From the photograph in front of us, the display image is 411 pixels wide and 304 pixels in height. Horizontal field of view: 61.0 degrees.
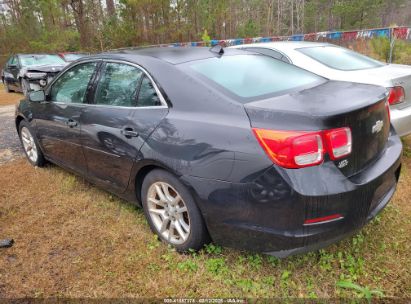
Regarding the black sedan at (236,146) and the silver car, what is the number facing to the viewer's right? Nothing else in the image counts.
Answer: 0

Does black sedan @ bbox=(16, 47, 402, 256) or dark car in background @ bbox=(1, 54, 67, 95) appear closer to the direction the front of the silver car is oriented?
the dark car in background

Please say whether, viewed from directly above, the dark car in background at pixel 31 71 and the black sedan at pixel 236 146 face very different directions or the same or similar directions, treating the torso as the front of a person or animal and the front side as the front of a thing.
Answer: very different directions

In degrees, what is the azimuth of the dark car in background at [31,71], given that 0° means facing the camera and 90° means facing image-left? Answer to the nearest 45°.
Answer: approximately 315°

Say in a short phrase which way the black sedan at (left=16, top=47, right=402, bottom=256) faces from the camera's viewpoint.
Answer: facing away from the viewer and to the left of the viewer

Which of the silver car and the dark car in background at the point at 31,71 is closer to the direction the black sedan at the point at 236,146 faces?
the dark car in background

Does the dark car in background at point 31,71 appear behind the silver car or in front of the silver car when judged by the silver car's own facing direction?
in front

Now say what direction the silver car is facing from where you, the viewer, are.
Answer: facing away from the viewer and to the left of the viewer

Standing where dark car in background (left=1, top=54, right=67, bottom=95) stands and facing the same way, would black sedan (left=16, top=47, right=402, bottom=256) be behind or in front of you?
in front

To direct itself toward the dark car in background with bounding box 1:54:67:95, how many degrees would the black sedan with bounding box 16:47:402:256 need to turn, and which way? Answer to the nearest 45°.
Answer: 0° — it already faces it

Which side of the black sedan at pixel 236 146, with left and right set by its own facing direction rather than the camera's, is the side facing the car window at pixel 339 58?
right

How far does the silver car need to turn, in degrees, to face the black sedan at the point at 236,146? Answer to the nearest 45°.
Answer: approximately 135° to its left

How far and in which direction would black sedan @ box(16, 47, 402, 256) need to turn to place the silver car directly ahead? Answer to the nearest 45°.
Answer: approximately 90° to its right
